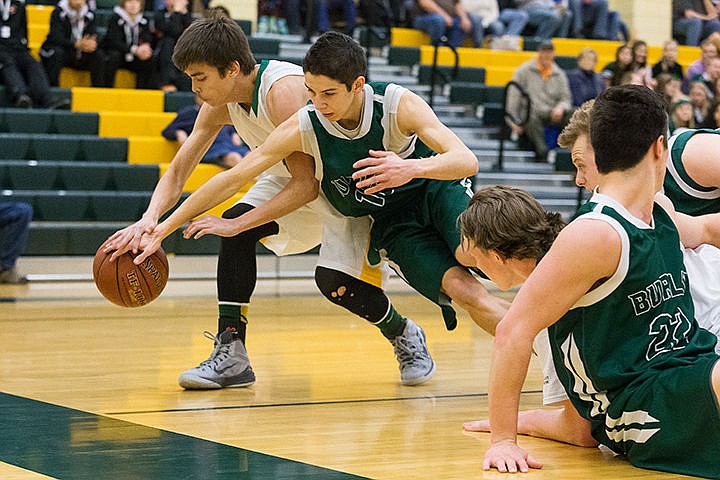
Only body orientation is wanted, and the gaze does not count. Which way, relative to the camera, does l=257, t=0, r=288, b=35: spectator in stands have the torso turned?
toward the camera

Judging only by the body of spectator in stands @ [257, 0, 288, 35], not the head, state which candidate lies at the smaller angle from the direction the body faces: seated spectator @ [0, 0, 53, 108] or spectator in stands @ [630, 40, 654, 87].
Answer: the seated spectator

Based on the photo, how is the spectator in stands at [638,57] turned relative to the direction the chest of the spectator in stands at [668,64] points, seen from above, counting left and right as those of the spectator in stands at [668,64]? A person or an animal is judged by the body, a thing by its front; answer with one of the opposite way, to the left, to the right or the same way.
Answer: the same way

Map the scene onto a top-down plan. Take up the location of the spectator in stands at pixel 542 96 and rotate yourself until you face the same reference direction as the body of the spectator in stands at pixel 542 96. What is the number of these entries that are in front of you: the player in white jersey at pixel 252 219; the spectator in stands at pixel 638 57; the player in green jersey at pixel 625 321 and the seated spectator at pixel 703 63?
2

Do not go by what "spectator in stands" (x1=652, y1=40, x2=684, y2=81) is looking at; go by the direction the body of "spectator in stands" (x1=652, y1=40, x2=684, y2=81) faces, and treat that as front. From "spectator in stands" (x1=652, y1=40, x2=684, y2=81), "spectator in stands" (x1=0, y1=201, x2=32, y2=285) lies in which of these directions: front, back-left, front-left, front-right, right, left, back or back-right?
front-right

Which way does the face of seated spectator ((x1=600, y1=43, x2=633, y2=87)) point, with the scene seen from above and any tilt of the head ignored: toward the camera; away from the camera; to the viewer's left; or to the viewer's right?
toward the camera

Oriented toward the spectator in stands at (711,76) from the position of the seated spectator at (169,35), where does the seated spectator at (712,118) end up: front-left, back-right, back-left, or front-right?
front-right

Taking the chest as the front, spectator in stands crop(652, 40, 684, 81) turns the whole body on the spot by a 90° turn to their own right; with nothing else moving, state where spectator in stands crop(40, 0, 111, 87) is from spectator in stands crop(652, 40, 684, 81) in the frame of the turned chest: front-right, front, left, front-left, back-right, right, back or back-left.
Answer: front-left

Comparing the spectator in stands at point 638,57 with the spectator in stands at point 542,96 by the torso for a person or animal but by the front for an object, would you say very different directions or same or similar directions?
same or similar directions

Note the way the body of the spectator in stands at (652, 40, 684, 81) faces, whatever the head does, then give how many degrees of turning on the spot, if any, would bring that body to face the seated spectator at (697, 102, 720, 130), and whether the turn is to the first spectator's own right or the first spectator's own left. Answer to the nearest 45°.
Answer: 0° — they already face them

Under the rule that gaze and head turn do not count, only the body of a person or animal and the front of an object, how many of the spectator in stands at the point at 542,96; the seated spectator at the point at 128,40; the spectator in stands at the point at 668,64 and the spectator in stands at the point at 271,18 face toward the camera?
4

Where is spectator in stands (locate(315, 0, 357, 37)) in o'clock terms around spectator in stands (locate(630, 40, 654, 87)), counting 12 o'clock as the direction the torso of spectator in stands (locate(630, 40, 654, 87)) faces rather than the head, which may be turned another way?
spectator in stands (locate(315, 0, 357, 37)) is roughly at 3 o'clock from spectator in stands (locate(630, 40, 654, 87)).

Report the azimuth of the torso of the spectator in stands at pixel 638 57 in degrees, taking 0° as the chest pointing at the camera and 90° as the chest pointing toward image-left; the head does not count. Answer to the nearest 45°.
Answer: approximately 0°

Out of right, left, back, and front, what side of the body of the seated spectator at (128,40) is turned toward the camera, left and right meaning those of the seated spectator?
front

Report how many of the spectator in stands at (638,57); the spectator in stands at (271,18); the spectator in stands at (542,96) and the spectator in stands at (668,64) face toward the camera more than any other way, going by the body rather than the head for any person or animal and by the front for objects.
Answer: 4

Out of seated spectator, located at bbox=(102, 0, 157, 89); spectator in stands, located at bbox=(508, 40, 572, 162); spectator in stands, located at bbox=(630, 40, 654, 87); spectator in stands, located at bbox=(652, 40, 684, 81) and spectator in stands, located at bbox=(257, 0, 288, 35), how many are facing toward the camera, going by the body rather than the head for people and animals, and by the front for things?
5

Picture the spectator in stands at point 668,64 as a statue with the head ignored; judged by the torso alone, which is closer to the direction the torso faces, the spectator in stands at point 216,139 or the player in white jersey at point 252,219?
the player in white jersey

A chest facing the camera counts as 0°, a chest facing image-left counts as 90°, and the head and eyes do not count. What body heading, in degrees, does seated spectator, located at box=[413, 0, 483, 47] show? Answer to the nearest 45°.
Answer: approximately 315°
